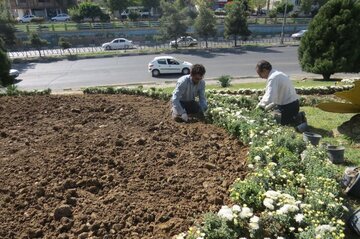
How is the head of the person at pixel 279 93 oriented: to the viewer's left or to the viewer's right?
to the viewer's left

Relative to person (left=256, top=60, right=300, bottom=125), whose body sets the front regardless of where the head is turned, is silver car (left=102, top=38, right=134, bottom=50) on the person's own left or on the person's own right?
on the person's own right

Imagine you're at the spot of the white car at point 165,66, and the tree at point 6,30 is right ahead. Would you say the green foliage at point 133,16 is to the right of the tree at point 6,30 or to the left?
right

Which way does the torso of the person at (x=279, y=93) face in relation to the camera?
to the viewer's left

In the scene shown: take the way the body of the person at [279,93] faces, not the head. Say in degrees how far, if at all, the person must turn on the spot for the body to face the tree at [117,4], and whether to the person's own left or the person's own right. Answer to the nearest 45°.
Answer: approximately 45° to the person's own right
